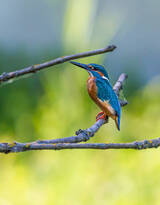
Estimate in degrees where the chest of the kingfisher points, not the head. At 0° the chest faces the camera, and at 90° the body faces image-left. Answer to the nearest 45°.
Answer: approximately 90°
